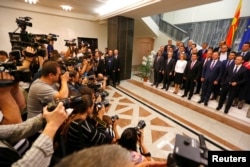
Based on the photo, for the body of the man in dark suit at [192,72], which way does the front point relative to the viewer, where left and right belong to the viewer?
facing the viewer and to the left of the viewer

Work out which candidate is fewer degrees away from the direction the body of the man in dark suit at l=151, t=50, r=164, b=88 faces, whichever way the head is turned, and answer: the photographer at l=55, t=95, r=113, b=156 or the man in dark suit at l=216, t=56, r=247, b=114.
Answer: the photographer

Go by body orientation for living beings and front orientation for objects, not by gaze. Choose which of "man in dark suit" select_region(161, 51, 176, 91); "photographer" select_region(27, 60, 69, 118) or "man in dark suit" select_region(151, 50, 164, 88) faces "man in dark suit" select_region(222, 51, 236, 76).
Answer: the photographer

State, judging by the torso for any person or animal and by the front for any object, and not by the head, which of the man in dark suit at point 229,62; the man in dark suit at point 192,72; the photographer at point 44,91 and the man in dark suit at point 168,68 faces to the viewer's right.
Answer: the photographer

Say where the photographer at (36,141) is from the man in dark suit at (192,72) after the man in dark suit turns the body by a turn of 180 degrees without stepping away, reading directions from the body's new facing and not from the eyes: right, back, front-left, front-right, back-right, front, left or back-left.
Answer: back-right

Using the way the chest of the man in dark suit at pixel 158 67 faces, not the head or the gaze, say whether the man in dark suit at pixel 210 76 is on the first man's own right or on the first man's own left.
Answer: on the first man's own left

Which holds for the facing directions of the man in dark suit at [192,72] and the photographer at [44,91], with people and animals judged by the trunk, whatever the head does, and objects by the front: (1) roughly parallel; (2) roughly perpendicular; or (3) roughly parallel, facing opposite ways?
roughly parallel, facing opposite ways

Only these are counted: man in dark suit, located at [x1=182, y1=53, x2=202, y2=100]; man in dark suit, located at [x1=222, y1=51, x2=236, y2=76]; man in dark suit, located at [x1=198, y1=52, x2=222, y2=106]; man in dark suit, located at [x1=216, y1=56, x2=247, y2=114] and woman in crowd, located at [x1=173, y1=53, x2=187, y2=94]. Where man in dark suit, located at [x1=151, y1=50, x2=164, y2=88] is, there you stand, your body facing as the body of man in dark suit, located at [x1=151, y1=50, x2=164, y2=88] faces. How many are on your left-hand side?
5

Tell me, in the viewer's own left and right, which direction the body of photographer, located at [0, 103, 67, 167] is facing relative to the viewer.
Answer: facing to the right of the viewer

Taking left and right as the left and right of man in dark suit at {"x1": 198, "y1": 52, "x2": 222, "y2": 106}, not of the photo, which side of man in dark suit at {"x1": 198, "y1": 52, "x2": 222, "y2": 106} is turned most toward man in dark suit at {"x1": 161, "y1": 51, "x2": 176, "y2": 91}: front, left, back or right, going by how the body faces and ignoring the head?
right

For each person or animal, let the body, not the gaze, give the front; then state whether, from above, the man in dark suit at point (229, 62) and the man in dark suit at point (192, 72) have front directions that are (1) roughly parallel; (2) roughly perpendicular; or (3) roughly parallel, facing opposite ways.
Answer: roughly parallel

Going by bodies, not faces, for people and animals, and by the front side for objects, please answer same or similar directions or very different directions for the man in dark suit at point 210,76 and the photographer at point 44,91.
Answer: very different directions

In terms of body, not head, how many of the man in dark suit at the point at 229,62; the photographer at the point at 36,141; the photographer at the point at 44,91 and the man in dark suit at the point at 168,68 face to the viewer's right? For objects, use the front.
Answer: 2

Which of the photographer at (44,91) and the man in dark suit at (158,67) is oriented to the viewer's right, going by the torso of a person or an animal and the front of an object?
the photographer

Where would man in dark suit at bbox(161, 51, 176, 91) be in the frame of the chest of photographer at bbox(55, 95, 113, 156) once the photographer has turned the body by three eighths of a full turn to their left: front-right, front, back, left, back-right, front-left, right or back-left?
back-right

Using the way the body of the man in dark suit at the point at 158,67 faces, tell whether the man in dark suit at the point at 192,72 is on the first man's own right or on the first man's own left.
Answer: on the first man's own left

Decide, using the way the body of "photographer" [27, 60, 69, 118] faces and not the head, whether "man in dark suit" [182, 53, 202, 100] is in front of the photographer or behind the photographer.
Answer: in front

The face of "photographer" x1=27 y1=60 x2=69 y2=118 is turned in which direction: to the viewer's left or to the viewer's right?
to the viewer's right

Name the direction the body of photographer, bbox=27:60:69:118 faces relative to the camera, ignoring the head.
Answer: to the viewer's right
